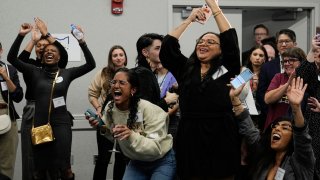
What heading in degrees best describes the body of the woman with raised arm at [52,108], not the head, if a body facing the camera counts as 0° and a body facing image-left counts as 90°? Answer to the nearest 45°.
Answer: approximately 0°

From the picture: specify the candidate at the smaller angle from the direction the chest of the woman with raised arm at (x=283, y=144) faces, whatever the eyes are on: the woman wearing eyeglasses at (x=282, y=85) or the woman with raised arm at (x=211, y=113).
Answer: the woman with raised arm

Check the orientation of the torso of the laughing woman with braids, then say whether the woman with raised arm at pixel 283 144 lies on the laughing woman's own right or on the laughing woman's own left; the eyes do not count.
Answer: on the laughing woman's own left

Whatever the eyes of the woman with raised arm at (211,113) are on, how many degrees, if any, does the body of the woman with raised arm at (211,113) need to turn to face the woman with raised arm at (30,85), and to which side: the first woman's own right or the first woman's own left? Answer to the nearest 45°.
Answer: approximately 135° to the first woman's own right

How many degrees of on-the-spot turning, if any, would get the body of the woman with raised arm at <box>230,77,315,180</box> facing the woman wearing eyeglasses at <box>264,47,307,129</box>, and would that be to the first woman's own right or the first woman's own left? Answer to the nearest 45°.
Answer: approximately 135° to the first woman's own right

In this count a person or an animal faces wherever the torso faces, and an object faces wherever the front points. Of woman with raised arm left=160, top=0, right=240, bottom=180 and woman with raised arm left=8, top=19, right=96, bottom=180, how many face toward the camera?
2

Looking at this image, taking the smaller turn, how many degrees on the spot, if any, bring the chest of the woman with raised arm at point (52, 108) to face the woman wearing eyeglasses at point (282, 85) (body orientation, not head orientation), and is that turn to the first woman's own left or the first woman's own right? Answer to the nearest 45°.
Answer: approximately 90° to the first woman's own left

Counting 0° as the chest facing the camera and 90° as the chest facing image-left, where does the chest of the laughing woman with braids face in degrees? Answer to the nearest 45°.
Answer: approximately 45°
